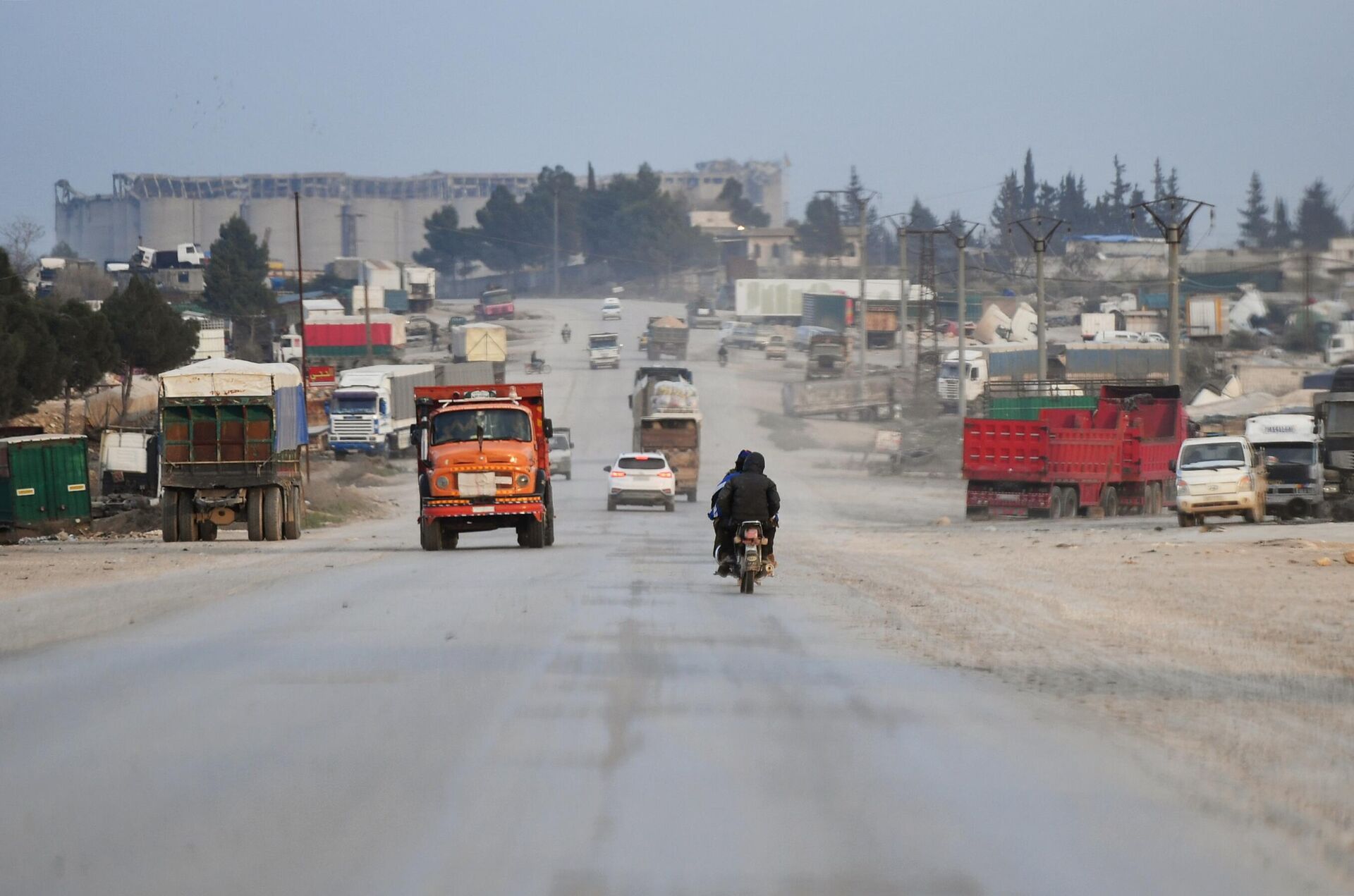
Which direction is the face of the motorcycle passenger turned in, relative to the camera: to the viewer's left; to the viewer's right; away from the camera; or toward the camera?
away from the camera

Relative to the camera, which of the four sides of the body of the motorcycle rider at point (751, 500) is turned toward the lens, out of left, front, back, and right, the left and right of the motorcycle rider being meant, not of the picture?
back

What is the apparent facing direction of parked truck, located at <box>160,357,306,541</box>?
away from the camera

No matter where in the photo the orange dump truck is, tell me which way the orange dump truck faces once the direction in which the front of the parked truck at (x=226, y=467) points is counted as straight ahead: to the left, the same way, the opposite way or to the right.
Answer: the opposite way

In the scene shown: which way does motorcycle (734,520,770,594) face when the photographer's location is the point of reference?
facing away from the viewer

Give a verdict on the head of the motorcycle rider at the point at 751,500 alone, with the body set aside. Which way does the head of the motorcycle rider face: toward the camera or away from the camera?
away from the camera

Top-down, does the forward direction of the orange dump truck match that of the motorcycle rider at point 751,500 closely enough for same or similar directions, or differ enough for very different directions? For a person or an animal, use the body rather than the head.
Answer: very different directions
